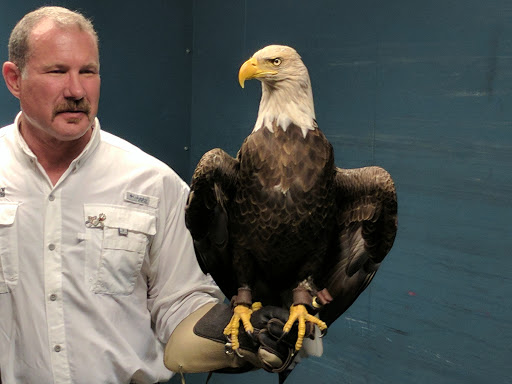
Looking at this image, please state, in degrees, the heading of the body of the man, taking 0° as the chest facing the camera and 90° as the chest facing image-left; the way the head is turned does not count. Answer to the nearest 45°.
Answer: approximately 0°
